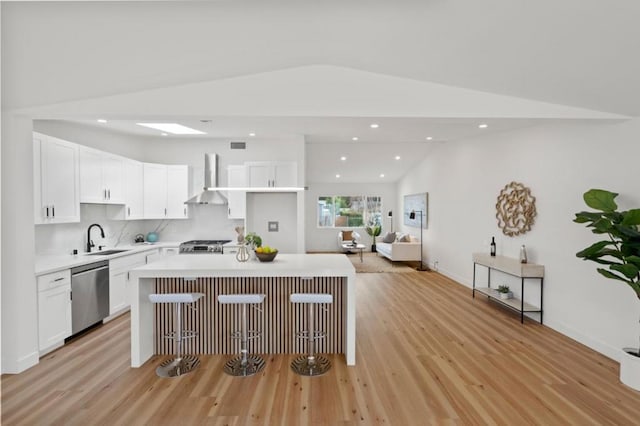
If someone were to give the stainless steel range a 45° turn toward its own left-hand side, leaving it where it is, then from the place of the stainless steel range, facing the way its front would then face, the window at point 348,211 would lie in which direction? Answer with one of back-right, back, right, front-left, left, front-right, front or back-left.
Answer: left

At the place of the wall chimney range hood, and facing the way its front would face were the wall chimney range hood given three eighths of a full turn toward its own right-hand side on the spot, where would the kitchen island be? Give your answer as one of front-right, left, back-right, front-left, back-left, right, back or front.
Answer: back-left

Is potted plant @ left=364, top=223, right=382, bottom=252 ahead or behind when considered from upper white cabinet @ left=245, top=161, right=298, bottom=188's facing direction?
behind

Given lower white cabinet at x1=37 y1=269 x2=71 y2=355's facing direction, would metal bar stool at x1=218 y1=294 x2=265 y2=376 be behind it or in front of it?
in front

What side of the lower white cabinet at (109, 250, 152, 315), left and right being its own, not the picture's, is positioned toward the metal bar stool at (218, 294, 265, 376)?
front

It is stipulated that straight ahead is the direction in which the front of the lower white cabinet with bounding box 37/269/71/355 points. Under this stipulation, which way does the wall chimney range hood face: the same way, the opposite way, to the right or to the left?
to the right

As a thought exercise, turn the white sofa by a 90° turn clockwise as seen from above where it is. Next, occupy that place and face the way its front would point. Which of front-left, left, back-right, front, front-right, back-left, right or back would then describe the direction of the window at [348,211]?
front-left

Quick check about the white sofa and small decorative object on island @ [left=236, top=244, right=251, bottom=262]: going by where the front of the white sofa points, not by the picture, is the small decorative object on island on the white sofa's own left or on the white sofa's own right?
on the white sofa's own left

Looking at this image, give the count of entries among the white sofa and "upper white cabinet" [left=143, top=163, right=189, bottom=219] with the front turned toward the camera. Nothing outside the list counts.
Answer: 1

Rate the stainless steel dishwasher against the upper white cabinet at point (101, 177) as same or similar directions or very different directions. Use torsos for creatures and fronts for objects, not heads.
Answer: same or similar directions

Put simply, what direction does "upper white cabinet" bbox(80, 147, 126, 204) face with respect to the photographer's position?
facing the viewer and to the right of the viewer

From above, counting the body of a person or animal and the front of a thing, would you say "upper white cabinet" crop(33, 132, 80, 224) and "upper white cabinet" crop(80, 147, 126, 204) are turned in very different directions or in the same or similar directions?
same or similar directions

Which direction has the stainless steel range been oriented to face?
toward the camera

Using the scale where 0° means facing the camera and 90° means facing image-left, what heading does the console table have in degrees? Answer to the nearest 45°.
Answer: approximately 45°

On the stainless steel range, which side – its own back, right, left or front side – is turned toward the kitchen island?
front

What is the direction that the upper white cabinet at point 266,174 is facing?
toward the camera

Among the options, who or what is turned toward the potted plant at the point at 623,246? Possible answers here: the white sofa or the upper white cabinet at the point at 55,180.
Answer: the upper white cabinet
